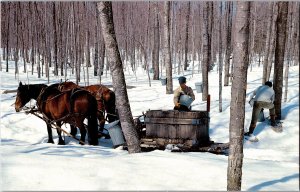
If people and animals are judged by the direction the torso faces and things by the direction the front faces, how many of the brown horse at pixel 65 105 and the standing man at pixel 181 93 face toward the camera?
1

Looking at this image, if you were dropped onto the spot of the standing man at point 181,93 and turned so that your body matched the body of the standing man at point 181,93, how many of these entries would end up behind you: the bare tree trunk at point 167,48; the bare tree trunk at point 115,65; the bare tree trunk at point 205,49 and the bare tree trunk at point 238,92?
2

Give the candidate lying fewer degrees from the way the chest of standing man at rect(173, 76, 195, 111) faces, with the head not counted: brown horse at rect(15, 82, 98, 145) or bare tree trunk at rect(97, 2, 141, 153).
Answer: the bare tree trunk

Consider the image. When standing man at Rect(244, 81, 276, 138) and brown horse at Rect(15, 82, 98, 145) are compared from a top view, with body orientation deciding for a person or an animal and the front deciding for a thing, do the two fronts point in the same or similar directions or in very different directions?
very different directions

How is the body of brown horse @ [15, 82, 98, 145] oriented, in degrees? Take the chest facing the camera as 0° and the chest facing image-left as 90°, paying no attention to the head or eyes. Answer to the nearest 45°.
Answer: approximately 90°

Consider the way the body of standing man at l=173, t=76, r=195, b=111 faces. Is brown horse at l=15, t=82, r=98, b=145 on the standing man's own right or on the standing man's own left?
on the standing man's own right

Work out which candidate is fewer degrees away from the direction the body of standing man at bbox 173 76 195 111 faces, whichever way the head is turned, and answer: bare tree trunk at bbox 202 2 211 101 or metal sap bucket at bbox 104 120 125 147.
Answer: the metal sap bucket

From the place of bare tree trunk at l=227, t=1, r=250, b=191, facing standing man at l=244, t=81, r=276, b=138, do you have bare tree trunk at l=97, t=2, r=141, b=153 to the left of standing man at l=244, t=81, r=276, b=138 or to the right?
left
